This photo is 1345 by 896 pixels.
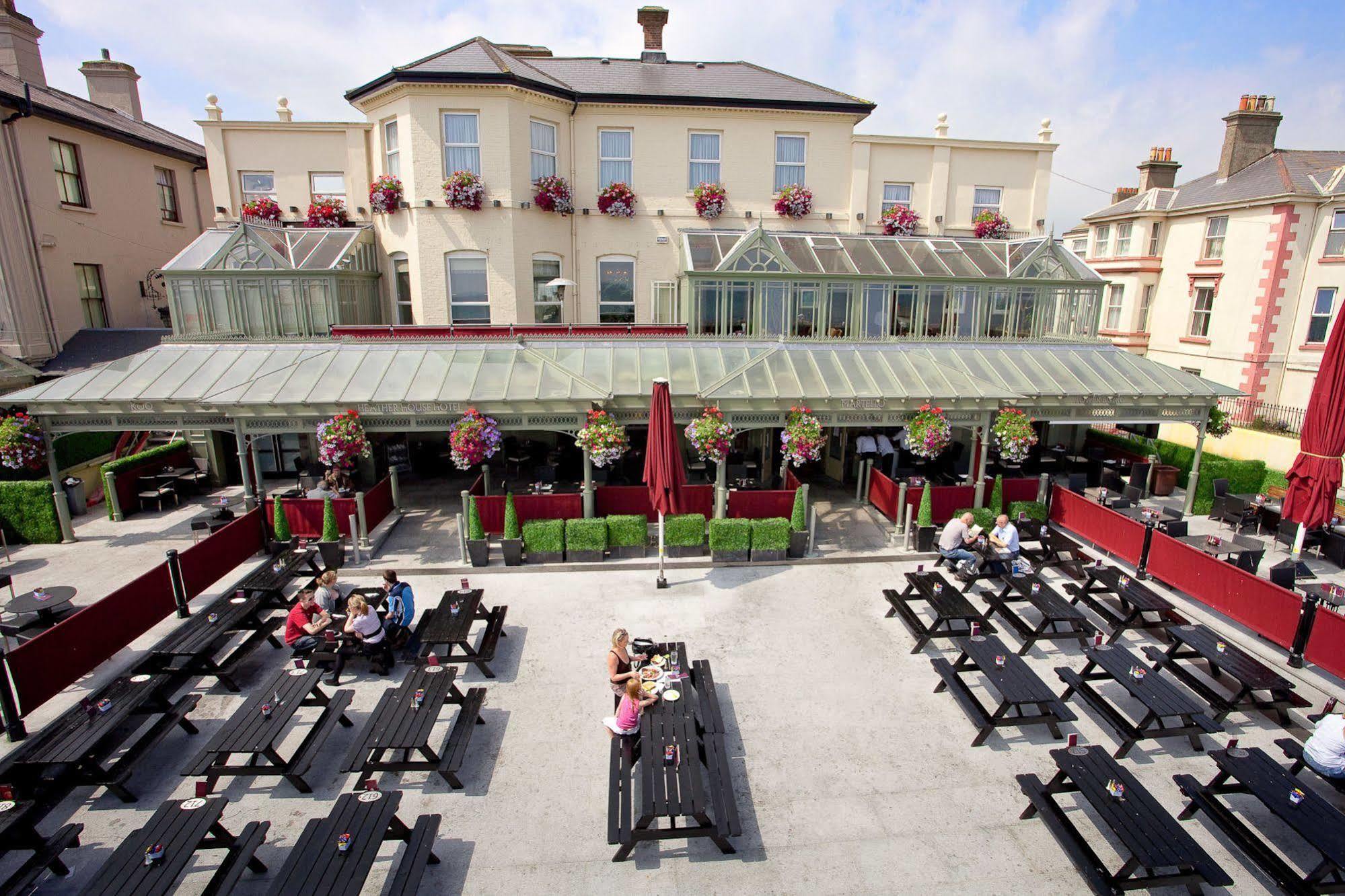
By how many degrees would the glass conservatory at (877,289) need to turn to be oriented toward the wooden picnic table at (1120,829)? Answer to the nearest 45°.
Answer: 0° — it already faces it

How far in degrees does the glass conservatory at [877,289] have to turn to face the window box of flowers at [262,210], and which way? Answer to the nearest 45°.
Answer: approximately 90° to its right

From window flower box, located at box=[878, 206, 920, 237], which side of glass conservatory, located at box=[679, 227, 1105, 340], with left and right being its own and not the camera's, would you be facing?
back

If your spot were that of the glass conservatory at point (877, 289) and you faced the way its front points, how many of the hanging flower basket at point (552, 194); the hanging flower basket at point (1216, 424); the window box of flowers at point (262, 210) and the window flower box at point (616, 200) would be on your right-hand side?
3

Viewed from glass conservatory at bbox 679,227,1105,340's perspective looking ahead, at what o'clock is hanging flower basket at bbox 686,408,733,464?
The hanging flower basket is roughly at 1 o'clock from the glass conservatory.

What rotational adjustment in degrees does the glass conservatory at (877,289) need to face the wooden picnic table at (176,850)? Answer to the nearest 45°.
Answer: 0° — it already faces it

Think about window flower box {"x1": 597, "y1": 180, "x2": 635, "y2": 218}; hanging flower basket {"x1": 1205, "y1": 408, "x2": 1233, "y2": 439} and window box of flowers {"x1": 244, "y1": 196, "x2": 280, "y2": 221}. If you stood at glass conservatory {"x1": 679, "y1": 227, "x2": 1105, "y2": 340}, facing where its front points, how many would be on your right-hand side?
2

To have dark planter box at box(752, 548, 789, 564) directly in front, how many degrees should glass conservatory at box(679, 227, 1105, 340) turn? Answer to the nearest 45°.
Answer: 0° — it already faces it

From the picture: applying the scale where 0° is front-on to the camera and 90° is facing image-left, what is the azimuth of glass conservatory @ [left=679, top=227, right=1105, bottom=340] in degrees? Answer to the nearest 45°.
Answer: approximately 0°

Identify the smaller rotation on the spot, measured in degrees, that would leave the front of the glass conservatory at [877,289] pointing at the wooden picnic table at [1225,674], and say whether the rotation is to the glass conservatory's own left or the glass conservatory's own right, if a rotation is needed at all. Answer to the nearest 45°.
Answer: approximately 45° to the glass conservatory's own left

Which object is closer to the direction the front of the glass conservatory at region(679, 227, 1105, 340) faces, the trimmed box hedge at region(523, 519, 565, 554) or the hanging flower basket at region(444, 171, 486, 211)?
the trimmed box hedge

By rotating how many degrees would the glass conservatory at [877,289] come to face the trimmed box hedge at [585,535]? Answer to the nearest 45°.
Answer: approximately 45° to its right

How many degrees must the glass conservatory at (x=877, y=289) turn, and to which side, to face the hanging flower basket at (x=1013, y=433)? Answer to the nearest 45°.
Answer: approximately 45° to its left

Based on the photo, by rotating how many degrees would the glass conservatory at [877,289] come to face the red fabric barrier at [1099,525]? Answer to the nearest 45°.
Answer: approximately 45° to its left
